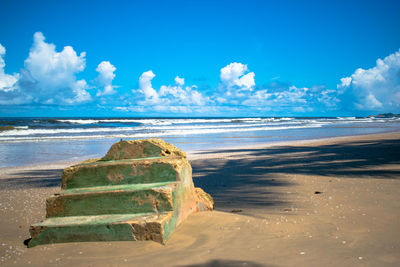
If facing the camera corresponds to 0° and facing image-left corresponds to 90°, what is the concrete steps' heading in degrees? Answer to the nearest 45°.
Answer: approximately 0°
